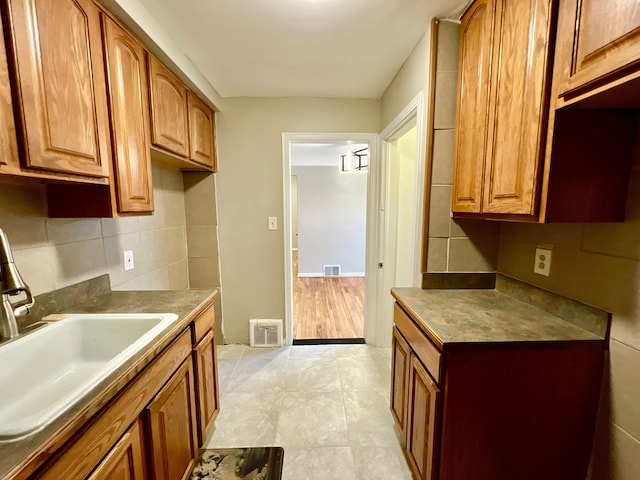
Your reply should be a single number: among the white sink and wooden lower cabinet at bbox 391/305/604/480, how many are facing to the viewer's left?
1

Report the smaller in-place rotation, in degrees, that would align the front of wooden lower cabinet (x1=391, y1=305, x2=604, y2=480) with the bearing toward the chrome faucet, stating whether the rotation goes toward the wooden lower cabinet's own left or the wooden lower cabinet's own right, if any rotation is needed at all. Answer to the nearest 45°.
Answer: approximately 45° to the wooden lower cabinet's own left

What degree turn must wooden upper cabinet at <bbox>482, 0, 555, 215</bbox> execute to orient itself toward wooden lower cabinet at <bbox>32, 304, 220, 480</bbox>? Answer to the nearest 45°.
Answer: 0° — it already faces it

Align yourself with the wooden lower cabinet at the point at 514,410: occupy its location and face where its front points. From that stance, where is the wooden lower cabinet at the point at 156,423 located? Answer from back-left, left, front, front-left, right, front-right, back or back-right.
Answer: front-left

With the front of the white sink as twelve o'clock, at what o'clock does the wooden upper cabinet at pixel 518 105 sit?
The wooden upper cabinet is roughly at 12 o'clock from the white sink.

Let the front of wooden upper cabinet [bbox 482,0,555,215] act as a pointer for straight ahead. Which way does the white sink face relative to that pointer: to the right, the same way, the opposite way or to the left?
the opposite way

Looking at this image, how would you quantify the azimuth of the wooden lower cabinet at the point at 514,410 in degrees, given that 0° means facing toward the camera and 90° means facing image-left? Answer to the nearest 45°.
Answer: approximately 90°

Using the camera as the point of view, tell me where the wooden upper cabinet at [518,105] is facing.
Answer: facing the viewer and to the left of the viewer

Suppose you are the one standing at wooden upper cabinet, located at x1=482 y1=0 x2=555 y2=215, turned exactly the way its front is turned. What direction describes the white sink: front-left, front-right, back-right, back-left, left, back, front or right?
front

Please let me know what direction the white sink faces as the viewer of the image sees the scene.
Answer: facing the viewer and to the right of the viewer

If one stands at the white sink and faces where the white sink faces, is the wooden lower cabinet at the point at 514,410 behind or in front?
in front
